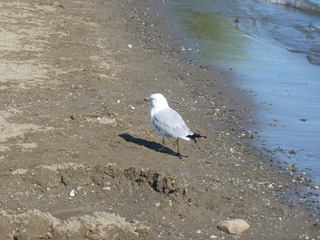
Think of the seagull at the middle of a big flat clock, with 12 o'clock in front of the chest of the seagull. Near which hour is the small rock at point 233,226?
The small rock is roughly at 8 o'clock from the seagull.

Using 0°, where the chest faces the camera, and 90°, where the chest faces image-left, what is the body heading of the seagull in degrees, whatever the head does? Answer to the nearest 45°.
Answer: approximately 90°
